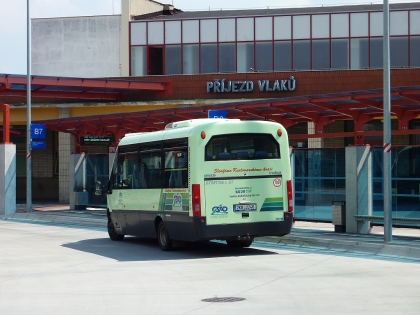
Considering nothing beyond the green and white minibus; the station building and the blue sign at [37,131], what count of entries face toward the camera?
2

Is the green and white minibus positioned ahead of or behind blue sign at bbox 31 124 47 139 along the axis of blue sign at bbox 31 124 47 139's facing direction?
ahead

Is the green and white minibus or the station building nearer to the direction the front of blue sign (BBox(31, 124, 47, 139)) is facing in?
the green and white minibus

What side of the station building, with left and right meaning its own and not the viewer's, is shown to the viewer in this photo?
front

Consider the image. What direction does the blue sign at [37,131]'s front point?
toward the camera

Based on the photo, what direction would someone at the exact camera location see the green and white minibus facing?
facing away from the viewer and to the left of the viewer

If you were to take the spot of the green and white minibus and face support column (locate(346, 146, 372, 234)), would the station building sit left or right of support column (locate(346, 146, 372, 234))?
left

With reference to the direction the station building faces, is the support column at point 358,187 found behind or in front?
in front

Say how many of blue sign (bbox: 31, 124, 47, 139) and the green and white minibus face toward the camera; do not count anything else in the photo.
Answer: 1

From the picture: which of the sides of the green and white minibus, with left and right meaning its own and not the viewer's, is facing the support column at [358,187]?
right

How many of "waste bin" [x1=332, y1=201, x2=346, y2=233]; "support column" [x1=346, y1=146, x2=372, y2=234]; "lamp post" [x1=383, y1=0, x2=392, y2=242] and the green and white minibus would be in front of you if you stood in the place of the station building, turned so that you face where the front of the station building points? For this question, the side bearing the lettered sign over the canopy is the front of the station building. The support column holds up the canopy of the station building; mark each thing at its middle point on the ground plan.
4

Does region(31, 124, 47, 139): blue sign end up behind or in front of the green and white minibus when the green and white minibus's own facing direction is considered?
in front

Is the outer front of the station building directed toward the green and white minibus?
yes

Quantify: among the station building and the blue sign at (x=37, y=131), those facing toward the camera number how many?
2
